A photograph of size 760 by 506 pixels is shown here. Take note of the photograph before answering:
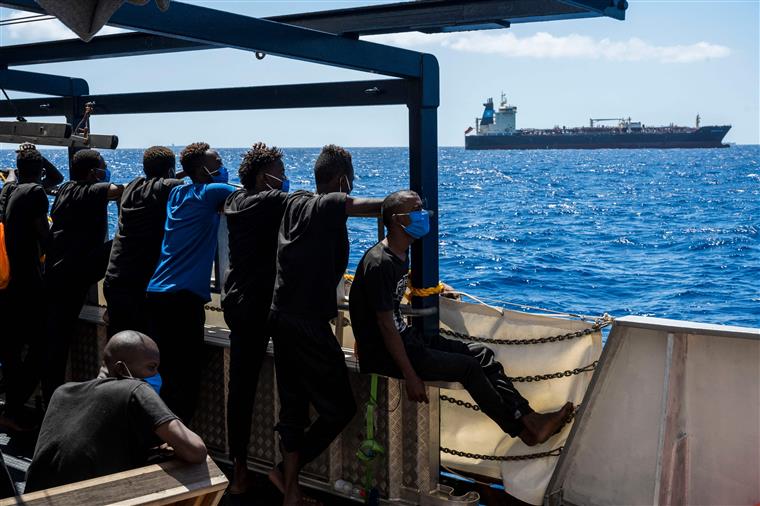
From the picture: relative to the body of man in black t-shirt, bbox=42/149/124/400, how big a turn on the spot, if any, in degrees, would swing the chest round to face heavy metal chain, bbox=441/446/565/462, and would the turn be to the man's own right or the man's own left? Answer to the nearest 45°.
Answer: approximately 90° to the man's own right

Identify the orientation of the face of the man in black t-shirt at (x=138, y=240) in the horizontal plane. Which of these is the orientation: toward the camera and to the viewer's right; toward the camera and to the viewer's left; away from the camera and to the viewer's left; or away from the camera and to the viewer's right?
away from the camera and to the viewer's right

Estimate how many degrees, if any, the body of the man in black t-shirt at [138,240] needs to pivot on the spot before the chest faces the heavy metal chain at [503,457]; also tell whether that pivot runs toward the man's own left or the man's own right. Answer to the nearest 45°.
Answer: approximately 90° to the man's own right

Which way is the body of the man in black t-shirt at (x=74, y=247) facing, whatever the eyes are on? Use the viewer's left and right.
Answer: facing away from the viewer and to the right of the viewer

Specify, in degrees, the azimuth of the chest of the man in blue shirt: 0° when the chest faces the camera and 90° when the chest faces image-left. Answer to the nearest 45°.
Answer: approximately 225°

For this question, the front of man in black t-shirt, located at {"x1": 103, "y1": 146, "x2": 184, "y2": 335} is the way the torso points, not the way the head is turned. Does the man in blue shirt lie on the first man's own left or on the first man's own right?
on the first man's own right

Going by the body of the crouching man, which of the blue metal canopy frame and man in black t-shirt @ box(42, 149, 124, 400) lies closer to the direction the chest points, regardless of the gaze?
the blue metal canopy frame

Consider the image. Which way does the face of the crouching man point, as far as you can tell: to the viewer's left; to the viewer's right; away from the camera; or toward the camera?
to the viewer's right

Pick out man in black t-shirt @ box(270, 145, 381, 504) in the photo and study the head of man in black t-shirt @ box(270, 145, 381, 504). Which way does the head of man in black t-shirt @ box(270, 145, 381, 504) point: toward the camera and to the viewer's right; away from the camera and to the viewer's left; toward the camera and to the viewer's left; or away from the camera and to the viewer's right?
away from the camera and to the viewer's right

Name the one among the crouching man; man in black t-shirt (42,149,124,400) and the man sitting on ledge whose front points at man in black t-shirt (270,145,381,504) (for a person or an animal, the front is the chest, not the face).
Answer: the crouching man

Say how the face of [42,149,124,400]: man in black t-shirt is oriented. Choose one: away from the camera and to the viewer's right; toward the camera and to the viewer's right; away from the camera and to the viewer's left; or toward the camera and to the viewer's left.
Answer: away from the camera and to the viewer's right

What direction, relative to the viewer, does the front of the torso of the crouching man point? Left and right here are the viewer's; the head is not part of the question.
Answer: facing away from the viewer and to the right of the viewer

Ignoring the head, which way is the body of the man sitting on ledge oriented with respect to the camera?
to the viewer's right

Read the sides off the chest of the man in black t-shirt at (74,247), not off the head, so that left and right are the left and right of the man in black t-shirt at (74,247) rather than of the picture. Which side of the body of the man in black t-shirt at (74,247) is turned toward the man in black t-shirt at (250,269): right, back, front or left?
right

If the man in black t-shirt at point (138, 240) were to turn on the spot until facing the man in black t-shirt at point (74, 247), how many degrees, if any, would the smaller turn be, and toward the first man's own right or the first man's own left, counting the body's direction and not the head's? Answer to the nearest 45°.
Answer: approximately 90° to the first man's own left
